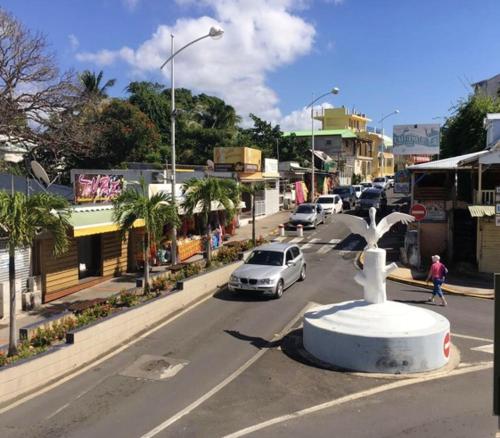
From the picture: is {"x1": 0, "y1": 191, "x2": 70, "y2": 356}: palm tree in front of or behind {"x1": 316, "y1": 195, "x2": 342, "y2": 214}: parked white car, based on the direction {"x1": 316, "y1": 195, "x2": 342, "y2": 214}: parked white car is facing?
in front

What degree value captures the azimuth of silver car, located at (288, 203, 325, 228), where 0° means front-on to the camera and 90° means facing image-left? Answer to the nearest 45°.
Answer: approximately 45°

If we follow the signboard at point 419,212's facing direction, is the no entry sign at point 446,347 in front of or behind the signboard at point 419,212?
in front

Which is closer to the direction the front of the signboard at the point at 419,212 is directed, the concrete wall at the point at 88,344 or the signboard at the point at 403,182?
the concrete wall

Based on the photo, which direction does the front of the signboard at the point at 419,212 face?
toward the camera

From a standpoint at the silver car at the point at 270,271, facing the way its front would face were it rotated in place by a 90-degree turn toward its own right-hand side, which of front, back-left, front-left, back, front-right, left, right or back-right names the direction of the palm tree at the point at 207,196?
front

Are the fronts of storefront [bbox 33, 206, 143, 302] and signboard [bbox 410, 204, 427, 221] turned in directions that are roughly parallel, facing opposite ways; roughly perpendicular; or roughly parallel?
roughly perpendicular

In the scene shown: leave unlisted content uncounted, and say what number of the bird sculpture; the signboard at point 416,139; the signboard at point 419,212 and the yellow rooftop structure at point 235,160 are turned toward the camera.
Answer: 4

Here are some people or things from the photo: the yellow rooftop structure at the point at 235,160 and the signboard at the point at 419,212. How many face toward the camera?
2

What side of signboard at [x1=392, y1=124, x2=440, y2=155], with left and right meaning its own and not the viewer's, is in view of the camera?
front

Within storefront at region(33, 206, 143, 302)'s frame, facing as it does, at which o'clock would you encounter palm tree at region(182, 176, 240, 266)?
The palm tree is roughly at 10 o'clock from the storefront.

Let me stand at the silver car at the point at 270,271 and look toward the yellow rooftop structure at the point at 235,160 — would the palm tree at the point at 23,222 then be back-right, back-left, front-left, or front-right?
back-left

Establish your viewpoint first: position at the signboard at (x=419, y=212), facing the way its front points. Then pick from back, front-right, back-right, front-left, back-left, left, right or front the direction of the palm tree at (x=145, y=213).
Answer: front-right

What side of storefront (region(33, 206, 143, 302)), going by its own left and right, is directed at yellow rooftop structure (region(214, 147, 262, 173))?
left

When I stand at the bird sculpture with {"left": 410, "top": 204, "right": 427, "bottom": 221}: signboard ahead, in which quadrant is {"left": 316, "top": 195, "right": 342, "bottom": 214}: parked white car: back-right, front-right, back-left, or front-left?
front-left

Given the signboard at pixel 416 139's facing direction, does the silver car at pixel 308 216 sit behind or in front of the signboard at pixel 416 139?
in front

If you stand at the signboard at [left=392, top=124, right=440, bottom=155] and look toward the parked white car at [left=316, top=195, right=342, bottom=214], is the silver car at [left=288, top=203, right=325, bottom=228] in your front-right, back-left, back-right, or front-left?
front-left

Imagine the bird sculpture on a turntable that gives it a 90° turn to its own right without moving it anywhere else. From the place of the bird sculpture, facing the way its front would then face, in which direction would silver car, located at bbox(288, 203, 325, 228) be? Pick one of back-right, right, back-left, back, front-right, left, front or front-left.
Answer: right

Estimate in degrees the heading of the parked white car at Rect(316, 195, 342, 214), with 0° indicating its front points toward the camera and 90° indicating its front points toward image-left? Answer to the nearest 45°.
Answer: approximately 45°

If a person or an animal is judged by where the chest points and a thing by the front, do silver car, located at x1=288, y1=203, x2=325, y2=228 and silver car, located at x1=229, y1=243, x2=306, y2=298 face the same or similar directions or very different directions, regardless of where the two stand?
same or similar directions

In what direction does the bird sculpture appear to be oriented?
toward the camera
